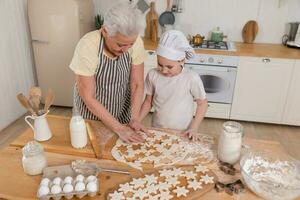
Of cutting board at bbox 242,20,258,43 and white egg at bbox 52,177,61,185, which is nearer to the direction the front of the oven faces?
the white egg

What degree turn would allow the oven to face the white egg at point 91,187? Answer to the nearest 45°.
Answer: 0° — it already faces it

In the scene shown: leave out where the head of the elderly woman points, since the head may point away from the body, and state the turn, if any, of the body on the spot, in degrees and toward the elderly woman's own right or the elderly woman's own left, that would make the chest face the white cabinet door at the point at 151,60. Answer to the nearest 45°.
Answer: approximately 135° to the elderly woman's own left

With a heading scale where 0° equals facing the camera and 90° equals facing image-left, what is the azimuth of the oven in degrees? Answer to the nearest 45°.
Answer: approximately 0°

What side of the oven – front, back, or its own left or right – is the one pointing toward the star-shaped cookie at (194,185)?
front

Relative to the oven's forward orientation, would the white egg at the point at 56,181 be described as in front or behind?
in front

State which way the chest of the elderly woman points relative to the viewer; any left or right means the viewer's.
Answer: facing the viewer and to the right of the viewer

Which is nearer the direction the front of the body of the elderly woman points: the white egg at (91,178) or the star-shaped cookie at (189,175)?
the star-shaped cookie

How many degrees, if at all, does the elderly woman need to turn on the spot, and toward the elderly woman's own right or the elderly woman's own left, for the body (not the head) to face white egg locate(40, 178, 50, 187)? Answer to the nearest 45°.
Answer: approximately 90° to the elderly woman's own right

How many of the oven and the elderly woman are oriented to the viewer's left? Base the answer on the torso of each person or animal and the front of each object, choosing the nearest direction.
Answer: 0

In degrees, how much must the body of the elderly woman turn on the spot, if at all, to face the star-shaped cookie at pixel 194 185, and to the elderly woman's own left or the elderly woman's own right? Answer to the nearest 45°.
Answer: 0° — they already face it

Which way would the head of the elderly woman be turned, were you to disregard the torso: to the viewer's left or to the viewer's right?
to the viewer's right

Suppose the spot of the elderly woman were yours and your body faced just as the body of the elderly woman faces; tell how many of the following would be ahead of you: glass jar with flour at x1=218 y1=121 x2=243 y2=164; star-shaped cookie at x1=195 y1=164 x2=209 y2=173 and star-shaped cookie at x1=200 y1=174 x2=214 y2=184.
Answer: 3

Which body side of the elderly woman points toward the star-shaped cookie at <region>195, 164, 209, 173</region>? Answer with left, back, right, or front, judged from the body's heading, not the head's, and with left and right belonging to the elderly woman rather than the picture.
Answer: front

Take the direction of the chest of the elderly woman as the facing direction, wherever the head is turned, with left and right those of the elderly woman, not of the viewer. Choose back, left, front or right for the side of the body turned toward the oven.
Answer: left

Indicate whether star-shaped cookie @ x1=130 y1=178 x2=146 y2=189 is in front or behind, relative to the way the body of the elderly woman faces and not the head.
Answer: in front
